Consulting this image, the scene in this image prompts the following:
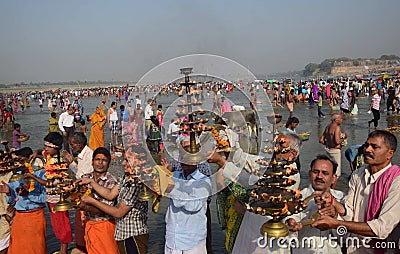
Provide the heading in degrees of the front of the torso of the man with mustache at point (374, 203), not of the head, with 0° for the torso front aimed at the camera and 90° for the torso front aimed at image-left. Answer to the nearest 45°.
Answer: approximately 45°

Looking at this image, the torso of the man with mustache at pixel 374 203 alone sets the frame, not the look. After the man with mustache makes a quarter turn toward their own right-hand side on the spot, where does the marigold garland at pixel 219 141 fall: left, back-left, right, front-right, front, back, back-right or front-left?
front-left

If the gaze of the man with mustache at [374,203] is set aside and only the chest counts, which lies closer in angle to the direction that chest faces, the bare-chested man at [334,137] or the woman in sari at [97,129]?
the woman in sari

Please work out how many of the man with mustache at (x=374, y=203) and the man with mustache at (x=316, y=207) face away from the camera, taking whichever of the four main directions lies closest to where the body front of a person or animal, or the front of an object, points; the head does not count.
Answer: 0

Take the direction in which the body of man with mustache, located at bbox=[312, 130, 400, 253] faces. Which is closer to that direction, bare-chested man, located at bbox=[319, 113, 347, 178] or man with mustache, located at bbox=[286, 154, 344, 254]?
the man with mustache

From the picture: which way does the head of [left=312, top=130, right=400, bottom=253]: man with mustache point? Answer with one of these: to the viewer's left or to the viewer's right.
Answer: to the viewer's left

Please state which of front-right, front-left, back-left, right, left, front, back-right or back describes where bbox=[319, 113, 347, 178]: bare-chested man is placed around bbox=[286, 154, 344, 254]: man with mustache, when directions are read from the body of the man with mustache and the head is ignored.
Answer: back-right

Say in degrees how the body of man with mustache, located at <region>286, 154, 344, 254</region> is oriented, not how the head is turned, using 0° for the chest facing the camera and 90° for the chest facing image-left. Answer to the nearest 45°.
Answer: approximately 45°

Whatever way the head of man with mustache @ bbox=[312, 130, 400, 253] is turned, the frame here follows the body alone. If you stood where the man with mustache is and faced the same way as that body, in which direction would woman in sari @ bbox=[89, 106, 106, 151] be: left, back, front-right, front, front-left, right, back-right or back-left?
right
